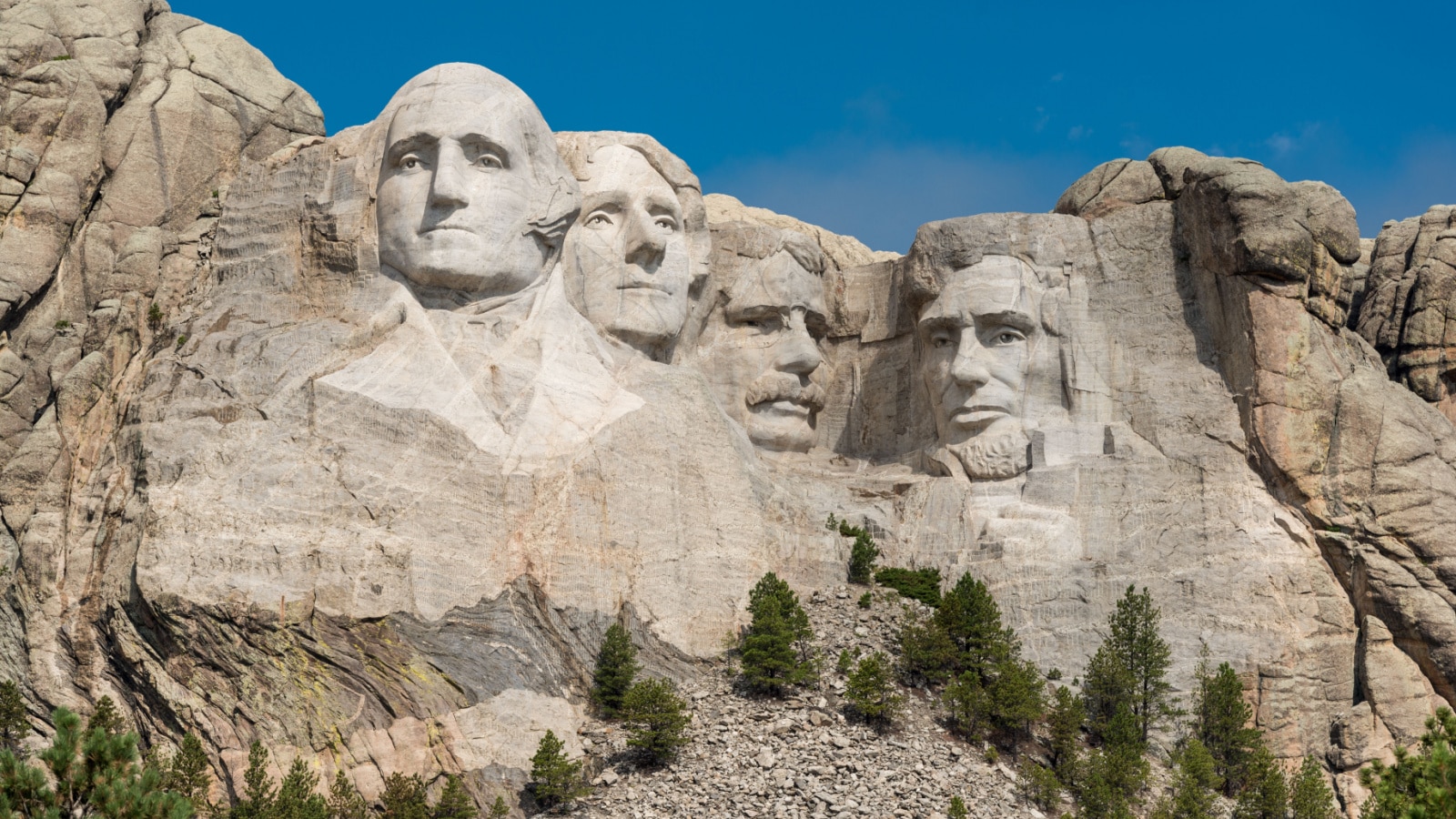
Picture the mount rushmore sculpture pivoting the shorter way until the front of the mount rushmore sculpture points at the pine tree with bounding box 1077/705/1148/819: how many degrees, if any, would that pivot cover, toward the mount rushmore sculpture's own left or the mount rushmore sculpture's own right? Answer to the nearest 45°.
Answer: approximately 90° to the mount rushmore sculpture's own left

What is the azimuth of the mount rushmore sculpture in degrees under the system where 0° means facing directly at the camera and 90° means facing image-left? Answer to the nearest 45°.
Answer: approximately 0°

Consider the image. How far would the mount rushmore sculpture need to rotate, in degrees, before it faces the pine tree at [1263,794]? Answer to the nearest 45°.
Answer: approximately 90° to its left
